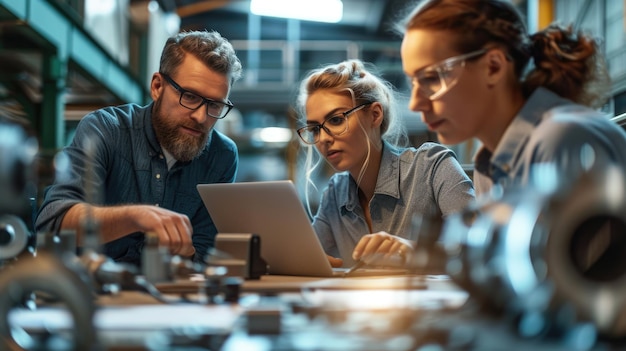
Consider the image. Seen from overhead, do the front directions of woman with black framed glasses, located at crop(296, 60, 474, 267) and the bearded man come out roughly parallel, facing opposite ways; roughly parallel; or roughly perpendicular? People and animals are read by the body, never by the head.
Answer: roughly perpendicular

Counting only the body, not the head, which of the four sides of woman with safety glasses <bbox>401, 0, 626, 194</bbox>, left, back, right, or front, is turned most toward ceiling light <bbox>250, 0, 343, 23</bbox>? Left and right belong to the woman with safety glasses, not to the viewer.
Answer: right

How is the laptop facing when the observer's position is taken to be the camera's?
facing away from the viewer and to the right of the viewer

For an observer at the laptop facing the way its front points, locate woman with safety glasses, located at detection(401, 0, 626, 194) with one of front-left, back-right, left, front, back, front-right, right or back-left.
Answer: right

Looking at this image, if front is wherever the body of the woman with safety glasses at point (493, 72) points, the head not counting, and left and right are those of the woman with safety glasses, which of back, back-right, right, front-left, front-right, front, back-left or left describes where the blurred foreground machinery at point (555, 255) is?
left

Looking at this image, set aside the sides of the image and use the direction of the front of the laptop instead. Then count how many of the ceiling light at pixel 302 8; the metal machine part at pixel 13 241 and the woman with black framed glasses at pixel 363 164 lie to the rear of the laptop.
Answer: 1

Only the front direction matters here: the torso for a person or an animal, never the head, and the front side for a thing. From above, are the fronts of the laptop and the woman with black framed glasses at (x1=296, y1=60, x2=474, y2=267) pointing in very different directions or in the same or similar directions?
very different directions

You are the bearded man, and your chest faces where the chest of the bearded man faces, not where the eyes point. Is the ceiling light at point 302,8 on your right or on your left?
on your left

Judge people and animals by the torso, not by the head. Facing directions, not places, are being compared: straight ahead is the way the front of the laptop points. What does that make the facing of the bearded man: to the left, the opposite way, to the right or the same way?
to the right

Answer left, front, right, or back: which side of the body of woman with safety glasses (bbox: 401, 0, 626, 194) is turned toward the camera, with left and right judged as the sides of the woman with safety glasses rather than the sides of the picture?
left

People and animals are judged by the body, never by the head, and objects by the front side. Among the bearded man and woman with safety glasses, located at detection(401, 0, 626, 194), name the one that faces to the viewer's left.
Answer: the woman with safety glasses

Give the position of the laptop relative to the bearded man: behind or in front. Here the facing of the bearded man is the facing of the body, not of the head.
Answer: in front

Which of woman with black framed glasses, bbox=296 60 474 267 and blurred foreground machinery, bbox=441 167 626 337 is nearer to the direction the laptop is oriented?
the woman with black framed glasses
